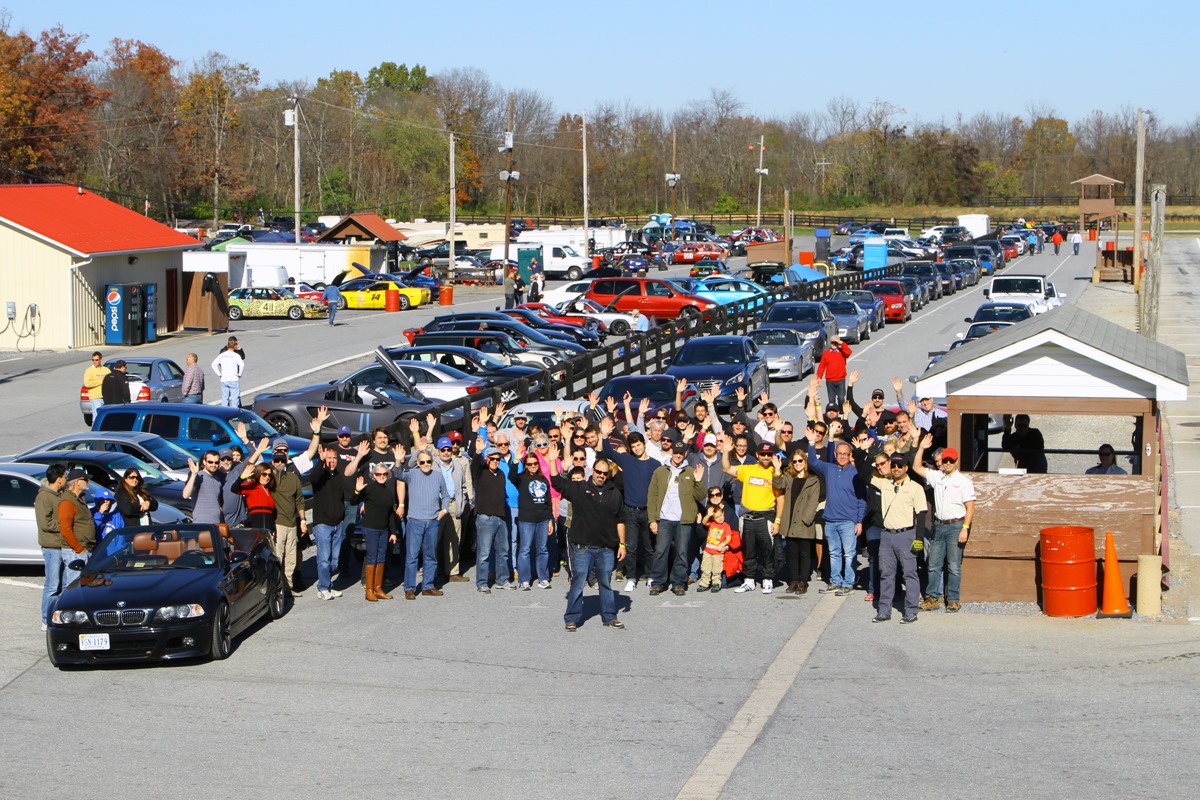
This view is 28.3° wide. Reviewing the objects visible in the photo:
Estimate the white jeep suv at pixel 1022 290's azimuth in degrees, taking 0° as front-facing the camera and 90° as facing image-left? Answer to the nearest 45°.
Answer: approximately 0°

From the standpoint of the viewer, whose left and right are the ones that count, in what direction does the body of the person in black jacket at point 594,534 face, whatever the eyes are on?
facing the viewer

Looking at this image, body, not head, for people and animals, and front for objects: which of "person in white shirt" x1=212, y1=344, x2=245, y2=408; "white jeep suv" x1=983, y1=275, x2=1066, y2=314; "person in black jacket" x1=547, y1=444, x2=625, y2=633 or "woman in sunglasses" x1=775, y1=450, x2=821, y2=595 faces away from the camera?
the person in white shirt

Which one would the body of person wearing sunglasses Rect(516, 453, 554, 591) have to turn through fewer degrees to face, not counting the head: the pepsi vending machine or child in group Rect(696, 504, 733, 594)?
the child in group

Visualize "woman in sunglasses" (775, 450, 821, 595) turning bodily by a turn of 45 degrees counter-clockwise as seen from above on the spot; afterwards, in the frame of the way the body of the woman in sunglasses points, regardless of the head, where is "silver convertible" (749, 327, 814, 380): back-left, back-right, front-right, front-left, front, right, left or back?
back-left

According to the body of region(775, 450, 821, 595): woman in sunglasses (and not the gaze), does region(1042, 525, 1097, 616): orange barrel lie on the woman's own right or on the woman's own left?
on the woman's own left

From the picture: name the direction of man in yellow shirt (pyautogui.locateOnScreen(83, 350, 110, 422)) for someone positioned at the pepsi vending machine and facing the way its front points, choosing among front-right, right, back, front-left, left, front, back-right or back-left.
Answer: front

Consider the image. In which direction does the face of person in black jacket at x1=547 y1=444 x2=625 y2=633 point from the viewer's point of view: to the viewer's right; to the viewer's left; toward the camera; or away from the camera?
toward the camera

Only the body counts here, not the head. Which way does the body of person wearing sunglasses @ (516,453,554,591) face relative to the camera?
toward the camera

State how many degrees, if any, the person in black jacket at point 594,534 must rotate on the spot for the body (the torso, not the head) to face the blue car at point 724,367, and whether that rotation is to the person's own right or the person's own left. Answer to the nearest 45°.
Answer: approximately 180°

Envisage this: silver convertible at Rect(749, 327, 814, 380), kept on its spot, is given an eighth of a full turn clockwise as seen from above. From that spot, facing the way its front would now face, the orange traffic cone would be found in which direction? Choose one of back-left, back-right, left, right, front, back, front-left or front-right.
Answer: left

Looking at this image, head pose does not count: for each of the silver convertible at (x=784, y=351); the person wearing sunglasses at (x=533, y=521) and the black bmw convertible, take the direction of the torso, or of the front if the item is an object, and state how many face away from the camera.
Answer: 0

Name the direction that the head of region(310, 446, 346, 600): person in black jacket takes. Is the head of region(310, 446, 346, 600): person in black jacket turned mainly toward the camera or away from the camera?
toward the camera
